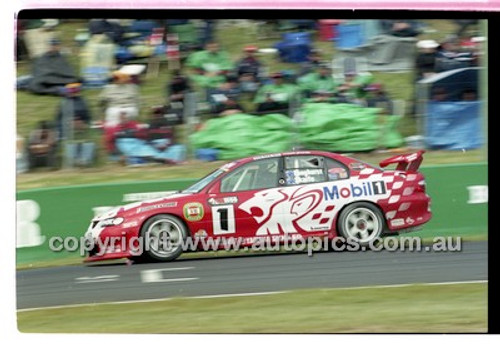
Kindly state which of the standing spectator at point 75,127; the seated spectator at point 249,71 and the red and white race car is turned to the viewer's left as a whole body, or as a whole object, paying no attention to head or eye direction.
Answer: the red and white race car

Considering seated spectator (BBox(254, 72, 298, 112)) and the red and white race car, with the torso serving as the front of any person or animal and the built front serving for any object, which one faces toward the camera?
the seated spectator

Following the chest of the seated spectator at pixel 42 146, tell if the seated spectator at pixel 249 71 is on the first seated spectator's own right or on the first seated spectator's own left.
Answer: on the first seated spectator's own left

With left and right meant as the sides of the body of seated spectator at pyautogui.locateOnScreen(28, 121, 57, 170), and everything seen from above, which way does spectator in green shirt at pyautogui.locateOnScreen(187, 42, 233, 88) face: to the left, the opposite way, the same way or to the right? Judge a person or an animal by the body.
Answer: the same way

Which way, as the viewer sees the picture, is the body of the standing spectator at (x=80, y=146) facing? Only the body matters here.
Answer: toward the camera

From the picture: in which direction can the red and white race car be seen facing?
to the viewer's left

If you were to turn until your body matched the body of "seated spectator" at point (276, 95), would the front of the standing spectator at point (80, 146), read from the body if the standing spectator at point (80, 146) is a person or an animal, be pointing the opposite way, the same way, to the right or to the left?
the same way

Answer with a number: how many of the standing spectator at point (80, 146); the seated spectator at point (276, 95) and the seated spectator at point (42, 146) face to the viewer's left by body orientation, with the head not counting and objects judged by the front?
0

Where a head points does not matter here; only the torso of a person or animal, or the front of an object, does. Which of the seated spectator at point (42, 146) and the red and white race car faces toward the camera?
the seated spectator

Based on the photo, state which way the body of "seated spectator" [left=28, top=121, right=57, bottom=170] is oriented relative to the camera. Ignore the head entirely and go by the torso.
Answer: toward the camera
